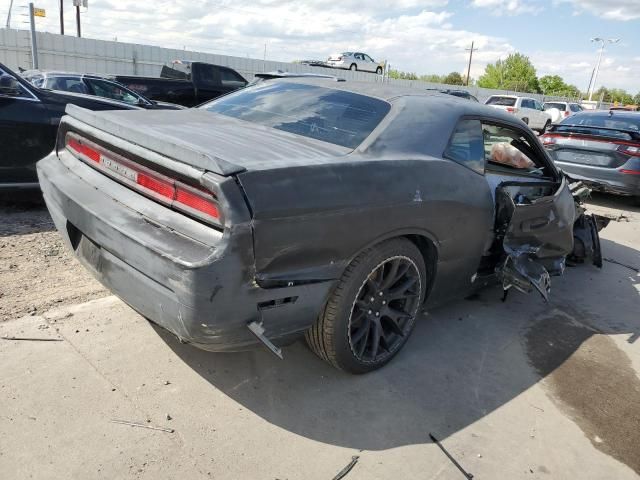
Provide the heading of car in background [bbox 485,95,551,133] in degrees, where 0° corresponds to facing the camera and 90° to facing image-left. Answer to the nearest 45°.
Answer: approximately 225°

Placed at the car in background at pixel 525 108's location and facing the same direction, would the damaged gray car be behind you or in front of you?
behind

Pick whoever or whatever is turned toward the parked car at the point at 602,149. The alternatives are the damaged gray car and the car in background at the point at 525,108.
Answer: the damaged gray car

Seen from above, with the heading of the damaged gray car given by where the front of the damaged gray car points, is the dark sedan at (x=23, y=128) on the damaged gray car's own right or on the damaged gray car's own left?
on the damaged gray car's own left

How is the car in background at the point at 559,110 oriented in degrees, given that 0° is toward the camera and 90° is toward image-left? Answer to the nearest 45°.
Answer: approximately 225°

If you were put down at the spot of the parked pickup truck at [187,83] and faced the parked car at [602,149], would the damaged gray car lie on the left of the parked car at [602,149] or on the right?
right

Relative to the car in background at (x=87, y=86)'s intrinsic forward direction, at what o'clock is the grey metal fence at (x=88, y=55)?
The grey metal fence is roughly at 9 o'clock from the car in background.

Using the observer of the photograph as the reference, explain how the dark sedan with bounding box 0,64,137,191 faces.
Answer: facing to the right of the viewer

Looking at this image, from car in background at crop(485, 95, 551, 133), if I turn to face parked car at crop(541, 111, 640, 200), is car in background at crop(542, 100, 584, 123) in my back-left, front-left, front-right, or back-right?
back-left
